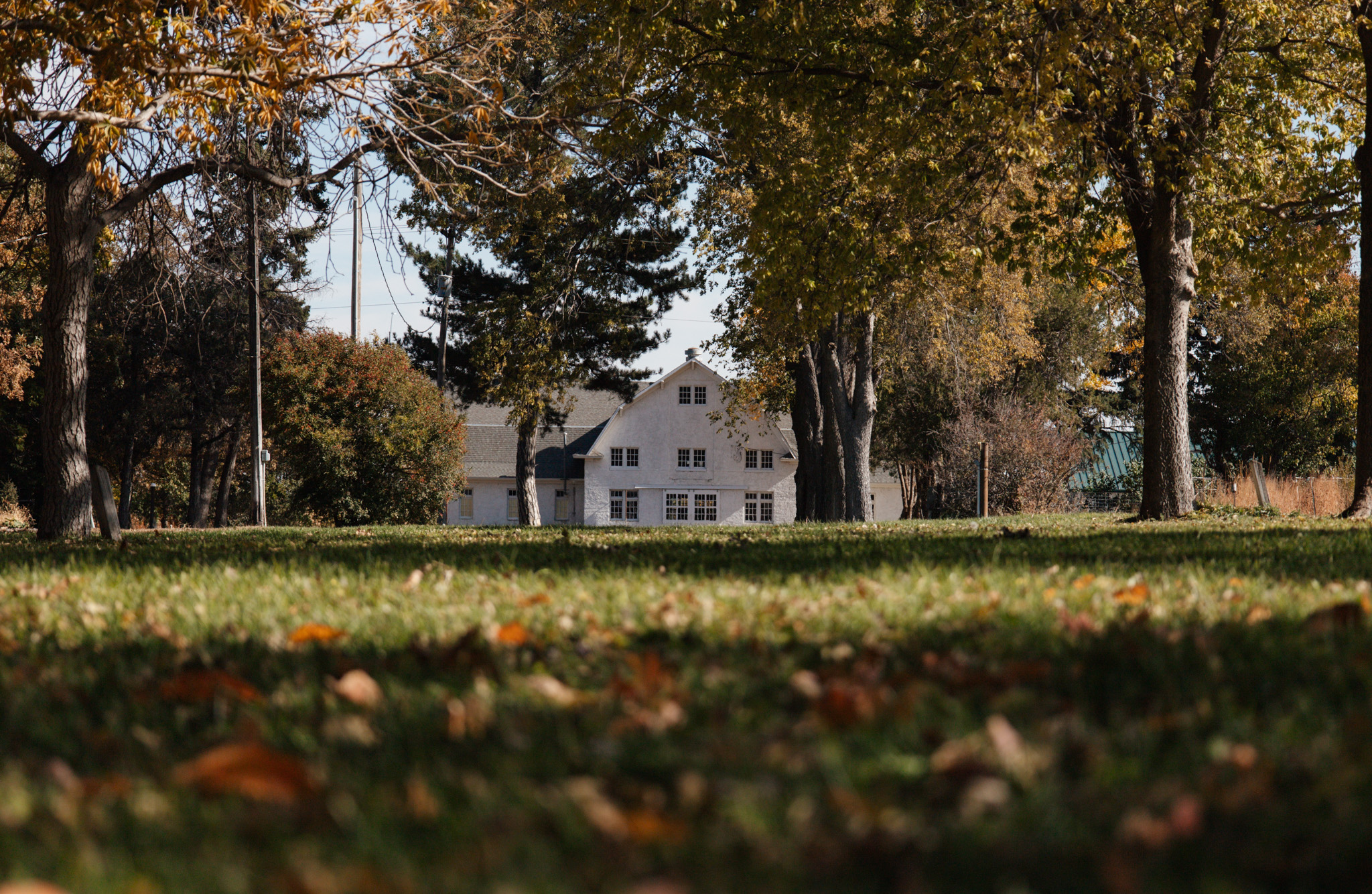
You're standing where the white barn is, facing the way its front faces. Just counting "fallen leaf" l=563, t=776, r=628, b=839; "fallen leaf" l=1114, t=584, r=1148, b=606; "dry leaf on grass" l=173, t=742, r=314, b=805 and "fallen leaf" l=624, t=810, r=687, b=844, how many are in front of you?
4

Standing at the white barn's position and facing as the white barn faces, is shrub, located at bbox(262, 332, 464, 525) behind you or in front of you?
in front

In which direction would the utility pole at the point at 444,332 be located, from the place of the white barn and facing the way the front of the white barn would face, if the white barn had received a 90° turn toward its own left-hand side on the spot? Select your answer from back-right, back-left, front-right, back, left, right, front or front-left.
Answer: back-right

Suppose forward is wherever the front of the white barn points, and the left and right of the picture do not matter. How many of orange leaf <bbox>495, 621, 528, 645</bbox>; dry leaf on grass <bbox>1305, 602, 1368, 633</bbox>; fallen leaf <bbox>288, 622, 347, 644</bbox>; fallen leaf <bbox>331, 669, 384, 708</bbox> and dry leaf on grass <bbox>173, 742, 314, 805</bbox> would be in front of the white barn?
5

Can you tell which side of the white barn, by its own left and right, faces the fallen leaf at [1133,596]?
front

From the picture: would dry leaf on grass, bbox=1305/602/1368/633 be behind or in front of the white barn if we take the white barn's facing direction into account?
in front

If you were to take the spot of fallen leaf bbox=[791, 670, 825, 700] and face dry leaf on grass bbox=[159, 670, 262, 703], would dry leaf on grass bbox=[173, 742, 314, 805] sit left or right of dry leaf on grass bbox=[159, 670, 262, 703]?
left

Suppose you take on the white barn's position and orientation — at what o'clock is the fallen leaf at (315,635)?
The fallen leaf is roughly at 12 o'clock from the white barn.

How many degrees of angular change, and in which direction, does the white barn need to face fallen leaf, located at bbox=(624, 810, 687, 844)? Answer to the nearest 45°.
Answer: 0° — it already faces it

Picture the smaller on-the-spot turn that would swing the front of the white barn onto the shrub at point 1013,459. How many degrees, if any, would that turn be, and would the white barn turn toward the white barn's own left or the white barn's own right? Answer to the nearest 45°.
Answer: approximately 45° to the white barn's own left

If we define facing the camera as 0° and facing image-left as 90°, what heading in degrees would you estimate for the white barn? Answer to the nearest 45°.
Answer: approximately 0°

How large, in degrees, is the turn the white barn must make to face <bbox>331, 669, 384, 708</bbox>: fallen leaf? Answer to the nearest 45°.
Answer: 0° — it already faces it

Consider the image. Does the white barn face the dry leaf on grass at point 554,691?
yes

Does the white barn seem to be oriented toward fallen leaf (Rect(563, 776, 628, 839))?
yes

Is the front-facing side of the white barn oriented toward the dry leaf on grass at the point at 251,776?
yes
